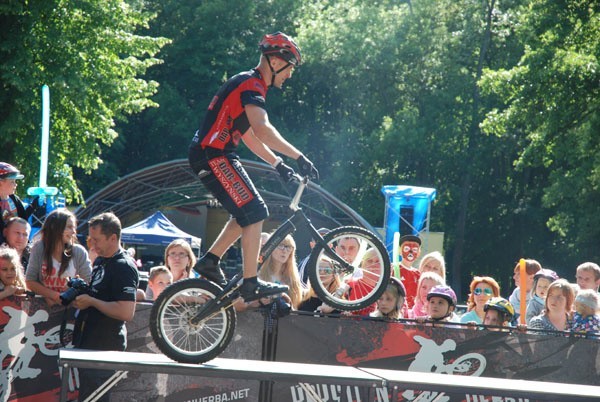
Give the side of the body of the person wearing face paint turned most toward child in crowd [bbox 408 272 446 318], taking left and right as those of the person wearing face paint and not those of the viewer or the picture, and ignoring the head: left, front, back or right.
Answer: front

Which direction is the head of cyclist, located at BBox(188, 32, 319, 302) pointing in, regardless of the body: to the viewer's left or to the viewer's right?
to the viewer's right

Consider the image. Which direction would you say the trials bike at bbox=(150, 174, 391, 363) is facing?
to the viewer's right

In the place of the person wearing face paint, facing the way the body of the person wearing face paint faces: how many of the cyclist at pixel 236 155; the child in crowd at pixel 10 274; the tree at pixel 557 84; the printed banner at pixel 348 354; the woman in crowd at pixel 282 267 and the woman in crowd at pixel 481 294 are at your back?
1

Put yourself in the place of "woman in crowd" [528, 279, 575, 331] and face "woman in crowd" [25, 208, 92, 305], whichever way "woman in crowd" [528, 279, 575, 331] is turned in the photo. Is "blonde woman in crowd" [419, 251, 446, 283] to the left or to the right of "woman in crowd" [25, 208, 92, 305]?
right

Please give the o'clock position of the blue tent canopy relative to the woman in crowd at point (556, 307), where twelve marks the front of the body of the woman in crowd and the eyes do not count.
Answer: The blue tent canopy is roughly at 3 o'clock from the woman in crowd.

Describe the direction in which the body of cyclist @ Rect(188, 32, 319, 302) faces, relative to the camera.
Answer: to the viewer's right

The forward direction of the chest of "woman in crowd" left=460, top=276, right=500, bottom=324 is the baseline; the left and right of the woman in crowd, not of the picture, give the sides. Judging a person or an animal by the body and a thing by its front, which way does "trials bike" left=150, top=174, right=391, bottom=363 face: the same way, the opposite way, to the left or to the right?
to the left

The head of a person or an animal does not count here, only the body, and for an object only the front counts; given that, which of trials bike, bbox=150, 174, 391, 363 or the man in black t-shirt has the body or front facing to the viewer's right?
the trials bike

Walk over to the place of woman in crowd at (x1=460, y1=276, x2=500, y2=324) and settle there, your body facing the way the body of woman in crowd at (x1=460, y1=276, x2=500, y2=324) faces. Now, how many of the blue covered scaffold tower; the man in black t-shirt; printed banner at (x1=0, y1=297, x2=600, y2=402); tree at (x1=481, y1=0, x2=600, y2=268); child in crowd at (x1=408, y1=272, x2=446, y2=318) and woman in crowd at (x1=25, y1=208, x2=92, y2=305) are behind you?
2

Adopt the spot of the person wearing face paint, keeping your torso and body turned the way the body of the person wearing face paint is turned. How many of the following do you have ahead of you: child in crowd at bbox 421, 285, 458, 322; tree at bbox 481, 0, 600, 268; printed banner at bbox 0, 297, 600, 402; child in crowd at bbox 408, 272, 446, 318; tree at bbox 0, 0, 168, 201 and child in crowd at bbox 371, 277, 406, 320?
4

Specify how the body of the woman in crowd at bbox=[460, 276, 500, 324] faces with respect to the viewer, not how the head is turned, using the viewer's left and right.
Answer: facing the viewer

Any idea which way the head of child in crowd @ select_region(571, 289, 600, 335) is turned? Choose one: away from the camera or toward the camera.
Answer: toward the camera

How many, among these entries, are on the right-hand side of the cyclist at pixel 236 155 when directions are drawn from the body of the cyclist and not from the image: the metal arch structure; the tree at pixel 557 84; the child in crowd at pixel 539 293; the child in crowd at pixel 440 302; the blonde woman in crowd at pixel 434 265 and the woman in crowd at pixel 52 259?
0

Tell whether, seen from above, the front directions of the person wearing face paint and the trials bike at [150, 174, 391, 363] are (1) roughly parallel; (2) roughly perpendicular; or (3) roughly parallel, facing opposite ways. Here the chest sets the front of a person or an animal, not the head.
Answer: roughly perpendicular

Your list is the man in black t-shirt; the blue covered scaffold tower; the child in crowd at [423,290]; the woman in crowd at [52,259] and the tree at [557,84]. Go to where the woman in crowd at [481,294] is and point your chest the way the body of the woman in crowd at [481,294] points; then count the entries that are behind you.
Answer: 2

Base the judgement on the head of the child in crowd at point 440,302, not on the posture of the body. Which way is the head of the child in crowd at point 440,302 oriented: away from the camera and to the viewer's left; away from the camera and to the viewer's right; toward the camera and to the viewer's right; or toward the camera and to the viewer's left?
toward the camera and to the viewer's left
